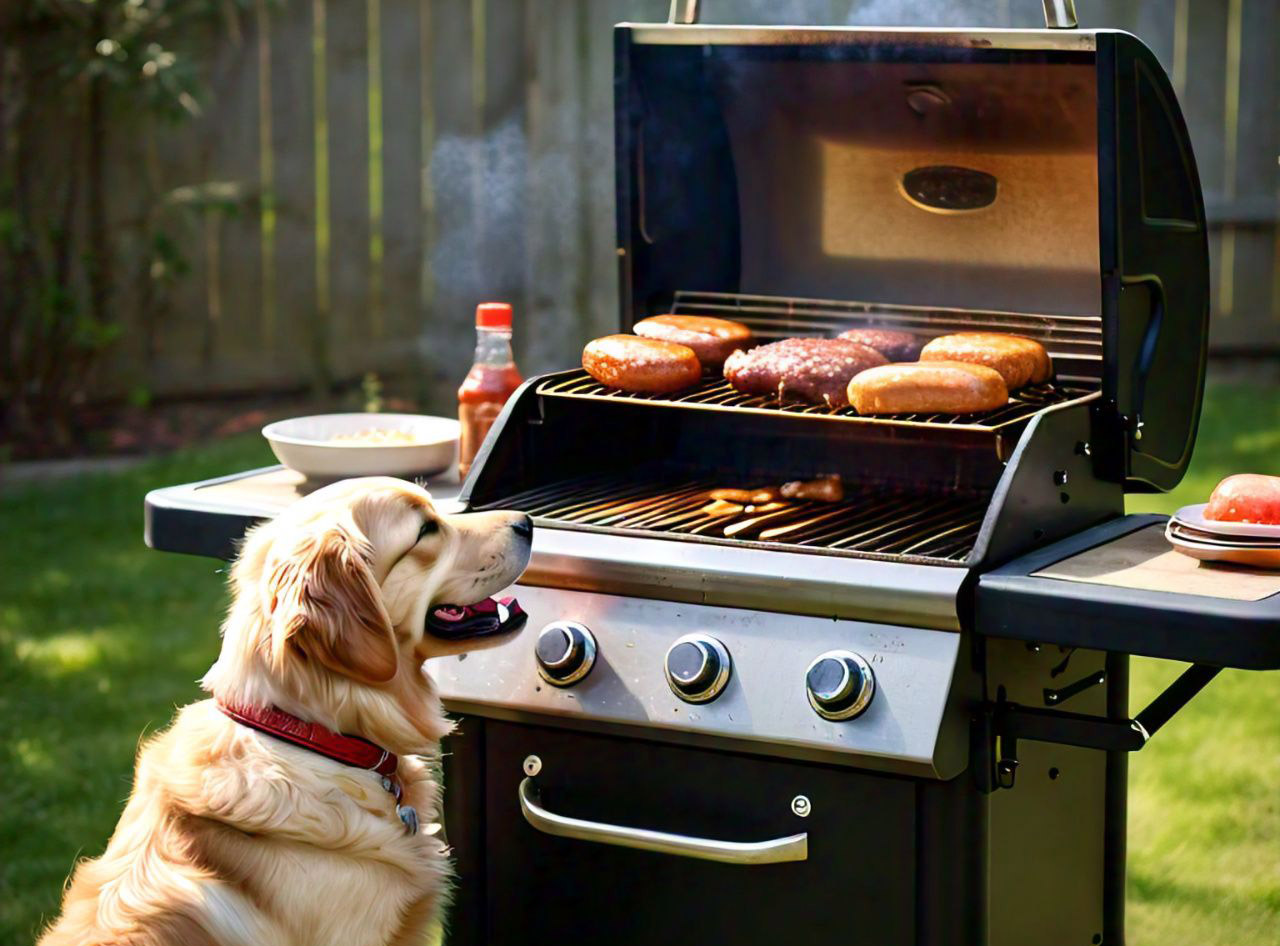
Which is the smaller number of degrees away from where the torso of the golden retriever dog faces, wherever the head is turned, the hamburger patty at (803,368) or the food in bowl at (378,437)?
the hamburger patty

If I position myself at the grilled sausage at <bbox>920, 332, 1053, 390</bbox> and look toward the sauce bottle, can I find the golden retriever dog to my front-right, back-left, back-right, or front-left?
front-left

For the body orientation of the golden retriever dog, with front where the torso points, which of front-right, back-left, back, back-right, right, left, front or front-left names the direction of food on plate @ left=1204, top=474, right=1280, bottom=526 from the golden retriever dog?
front

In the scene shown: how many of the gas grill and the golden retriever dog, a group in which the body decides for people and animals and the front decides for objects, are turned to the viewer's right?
1

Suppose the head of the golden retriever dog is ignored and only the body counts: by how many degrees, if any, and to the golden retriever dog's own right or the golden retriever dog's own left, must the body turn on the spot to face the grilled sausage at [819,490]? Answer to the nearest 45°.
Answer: approximately 45° to the golden retriever dog's own left

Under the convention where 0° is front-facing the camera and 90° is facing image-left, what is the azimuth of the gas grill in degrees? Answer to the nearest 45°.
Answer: approximately 45°

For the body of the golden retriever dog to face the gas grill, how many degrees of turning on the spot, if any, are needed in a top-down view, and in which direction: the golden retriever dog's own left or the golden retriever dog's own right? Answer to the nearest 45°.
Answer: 0° — it already faces it

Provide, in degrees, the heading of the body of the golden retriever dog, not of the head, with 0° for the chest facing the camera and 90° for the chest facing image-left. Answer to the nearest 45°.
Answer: approximately 270°
